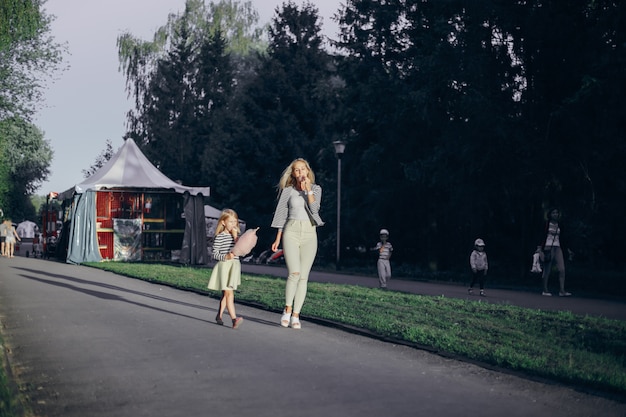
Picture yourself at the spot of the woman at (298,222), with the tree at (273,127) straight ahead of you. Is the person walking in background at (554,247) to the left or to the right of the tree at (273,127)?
right

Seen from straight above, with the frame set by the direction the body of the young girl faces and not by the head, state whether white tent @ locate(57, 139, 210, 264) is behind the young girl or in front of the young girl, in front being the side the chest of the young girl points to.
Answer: behind

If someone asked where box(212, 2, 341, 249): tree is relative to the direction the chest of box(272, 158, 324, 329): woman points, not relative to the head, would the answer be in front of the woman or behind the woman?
behind

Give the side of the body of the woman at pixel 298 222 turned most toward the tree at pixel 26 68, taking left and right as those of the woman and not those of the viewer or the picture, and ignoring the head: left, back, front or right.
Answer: back

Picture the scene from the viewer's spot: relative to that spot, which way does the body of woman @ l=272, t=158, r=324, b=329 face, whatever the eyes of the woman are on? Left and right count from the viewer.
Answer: facing the viewer

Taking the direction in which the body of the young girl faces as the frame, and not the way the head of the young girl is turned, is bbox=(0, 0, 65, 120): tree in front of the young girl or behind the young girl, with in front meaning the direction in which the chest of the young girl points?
behind

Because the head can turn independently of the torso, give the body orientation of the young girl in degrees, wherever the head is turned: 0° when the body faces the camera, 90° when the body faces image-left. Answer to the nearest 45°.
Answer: approximately 315°

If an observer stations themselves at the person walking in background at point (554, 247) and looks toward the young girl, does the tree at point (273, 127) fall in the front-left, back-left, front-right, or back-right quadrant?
back-right

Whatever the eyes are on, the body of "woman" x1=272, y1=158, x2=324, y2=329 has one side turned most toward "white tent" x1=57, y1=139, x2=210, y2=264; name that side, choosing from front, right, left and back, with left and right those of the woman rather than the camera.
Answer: back
